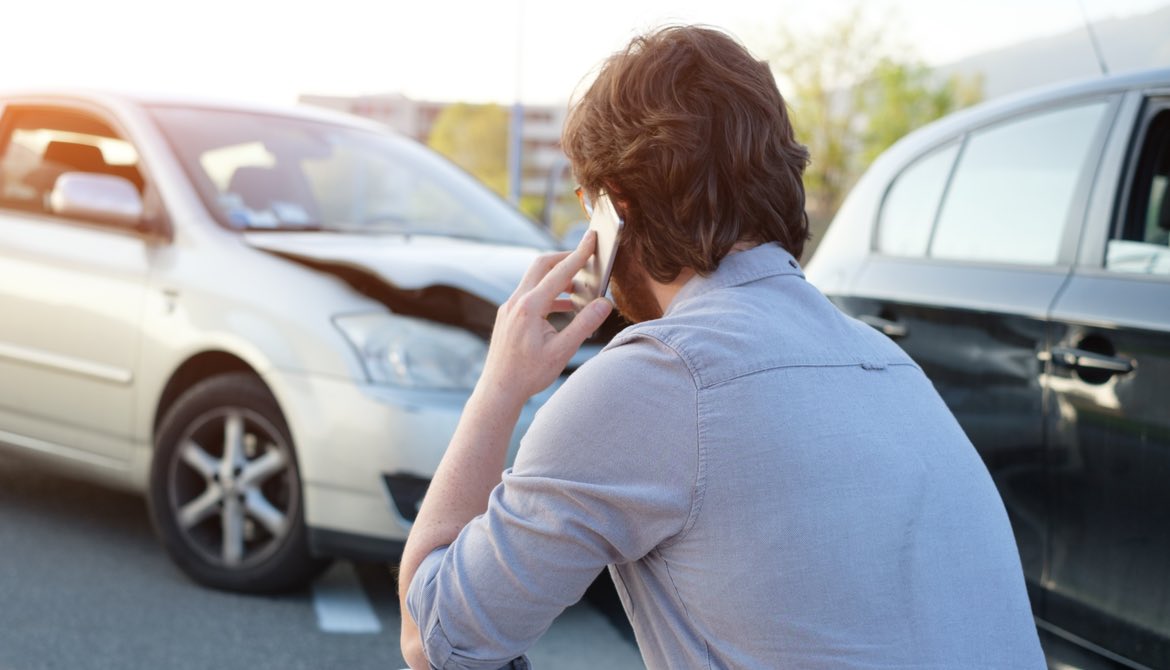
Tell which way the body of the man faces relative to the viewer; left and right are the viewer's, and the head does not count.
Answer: facing away from the viewer and to the left of the viewer

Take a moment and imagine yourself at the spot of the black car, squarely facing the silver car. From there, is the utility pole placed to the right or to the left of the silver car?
right

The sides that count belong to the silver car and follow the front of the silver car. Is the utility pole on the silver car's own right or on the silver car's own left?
on the silver car's own left

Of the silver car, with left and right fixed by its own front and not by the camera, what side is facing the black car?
front

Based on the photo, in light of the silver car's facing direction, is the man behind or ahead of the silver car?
ahead

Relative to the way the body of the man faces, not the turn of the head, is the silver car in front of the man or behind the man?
in front

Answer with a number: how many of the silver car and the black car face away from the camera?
0

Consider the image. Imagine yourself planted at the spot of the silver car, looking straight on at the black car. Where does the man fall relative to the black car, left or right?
right

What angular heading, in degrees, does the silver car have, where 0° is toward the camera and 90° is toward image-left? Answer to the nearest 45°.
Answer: approximately 315°

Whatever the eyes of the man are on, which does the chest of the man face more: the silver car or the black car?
the silver car

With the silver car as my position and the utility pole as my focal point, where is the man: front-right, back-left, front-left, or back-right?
back-right

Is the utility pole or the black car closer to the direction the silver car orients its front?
the black car

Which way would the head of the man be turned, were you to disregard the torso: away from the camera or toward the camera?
away from the camera

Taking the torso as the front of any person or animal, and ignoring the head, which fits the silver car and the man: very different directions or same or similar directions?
very different directions

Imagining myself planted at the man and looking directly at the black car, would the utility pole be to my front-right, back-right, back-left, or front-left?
front-left
